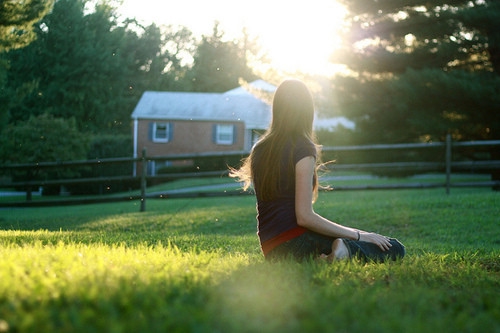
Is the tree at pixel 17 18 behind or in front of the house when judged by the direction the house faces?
in front

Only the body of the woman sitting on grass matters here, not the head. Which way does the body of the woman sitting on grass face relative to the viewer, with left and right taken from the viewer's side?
facing away from the viewer and to the right of the viewer

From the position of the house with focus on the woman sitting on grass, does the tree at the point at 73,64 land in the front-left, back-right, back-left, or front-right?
back-right

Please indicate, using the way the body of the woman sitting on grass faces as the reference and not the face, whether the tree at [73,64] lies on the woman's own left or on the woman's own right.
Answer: on the woman's own left

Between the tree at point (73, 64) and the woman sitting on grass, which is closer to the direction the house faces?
the woman sitting on grass

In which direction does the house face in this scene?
toward the camera

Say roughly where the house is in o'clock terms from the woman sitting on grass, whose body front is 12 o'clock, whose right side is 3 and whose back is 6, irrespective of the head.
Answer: The house is roughly at 10 o'clock from the woman sitting on grass.

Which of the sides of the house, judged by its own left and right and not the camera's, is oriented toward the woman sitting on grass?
front

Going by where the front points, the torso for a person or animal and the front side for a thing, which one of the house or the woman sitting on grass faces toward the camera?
the house

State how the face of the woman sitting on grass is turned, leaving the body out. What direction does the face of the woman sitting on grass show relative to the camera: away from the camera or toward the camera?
away from the camera

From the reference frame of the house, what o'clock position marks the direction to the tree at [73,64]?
The tree is roughly at 4 o'clock from the house.

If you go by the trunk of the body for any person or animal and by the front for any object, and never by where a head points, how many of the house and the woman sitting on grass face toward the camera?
1
